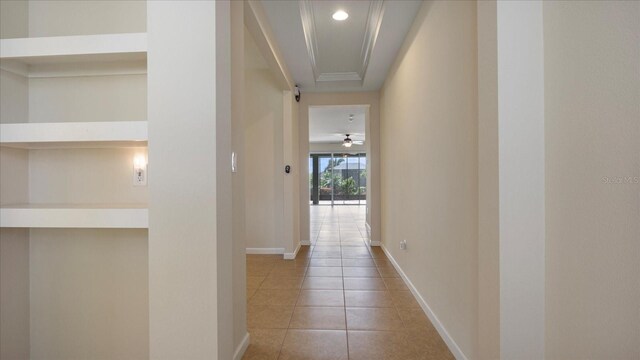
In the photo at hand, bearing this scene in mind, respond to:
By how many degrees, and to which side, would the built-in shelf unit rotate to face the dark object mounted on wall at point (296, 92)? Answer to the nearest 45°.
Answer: approximately 135° to its left

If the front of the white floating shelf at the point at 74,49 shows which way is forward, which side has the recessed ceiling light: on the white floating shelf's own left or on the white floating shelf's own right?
on the white floating shelf's own left

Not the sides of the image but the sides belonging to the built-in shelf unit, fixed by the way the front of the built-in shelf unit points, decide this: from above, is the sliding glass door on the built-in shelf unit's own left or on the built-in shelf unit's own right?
on the built-in shelf unit's own left
